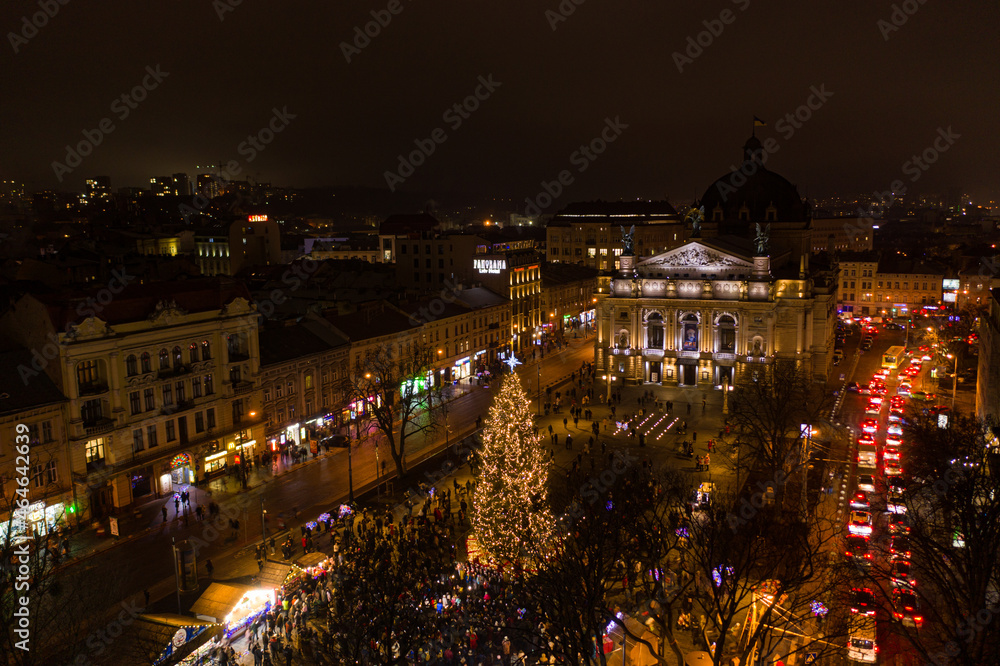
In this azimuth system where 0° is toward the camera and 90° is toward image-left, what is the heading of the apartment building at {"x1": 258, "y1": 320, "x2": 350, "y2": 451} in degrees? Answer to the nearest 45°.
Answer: approximately 315°

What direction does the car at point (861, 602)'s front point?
away from the camera

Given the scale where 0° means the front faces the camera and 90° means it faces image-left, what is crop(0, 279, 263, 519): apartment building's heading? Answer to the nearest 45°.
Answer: approximately 315°

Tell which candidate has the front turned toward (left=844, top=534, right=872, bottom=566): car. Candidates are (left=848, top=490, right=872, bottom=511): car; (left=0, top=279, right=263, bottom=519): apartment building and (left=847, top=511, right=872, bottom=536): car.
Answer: the apartment building

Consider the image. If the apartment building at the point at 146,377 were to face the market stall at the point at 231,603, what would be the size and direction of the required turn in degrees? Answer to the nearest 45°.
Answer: approximately 45° to its right

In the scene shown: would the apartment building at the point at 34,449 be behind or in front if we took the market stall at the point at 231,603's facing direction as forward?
behind

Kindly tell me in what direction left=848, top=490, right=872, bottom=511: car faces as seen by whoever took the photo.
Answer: facing away from the viewer

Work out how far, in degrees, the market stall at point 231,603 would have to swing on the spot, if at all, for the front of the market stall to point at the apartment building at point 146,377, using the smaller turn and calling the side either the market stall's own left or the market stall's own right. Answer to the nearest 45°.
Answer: approximately 135° to the market stall's own left

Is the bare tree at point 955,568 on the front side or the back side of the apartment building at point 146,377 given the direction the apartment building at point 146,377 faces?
on the front side

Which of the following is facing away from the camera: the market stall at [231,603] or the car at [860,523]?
the car

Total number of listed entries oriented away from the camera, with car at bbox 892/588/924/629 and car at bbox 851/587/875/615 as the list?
2

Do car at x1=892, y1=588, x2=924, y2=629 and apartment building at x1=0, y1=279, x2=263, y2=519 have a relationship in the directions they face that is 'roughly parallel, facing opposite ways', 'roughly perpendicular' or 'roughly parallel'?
roughly perpendicular

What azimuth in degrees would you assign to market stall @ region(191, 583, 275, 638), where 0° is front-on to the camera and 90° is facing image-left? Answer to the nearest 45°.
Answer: approximately 315°

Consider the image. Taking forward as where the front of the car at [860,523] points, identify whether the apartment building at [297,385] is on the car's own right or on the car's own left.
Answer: on the car's own left

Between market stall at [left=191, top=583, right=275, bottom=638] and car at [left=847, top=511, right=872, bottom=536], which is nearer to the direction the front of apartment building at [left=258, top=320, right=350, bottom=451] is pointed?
the car

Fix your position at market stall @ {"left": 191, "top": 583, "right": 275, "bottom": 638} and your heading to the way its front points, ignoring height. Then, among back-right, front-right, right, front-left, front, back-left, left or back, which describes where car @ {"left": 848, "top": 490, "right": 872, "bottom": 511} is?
front-left
